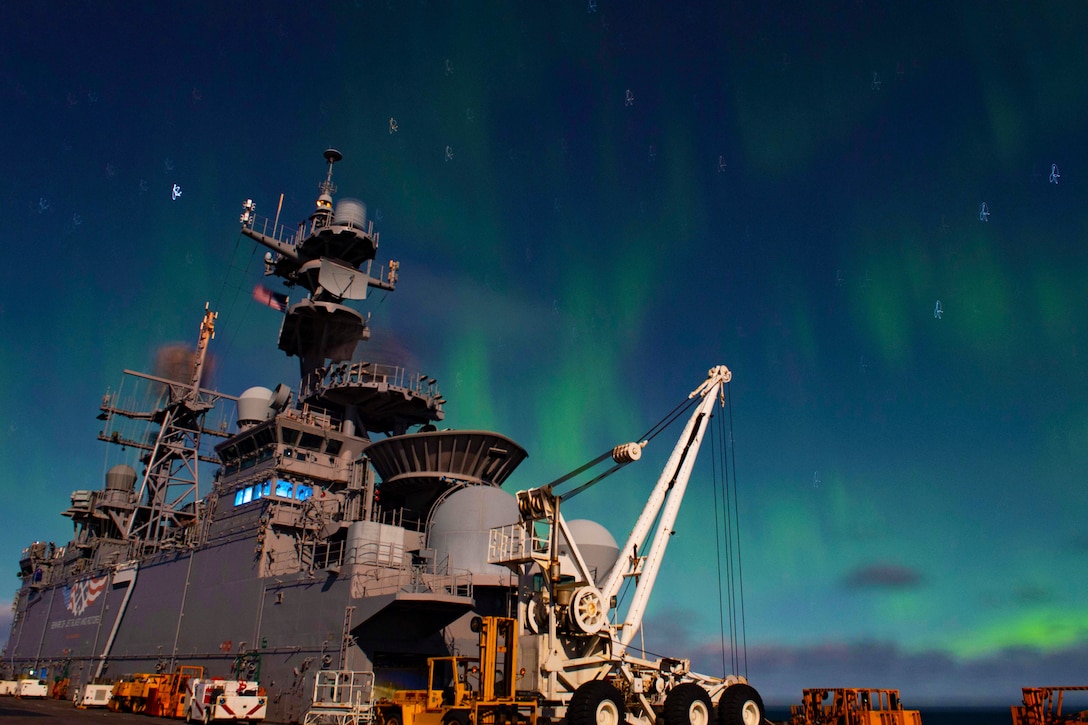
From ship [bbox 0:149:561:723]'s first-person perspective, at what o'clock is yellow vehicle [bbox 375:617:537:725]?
The yellow vehicle is roughly at 7 o'clock from the ship.

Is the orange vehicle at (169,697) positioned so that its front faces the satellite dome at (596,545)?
no

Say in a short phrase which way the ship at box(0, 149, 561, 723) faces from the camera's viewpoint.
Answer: facing away from the viewer and to the left of the viewer

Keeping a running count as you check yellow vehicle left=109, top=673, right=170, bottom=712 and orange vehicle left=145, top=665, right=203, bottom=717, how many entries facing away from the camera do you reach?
0

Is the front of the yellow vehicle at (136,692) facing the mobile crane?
no

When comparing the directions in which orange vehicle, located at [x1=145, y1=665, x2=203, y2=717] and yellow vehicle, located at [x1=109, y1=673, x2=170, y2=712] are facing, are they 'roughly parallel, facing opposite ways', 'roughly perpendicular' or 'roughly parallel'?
roughly parallel

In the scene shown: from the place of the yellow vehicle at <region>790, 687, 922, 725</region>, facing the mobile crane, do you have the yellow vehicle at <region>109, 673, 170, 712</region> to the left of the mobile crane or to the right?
right

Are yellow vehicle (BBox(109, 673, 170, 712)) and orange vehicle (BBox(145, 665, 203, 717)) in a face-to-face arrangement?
no

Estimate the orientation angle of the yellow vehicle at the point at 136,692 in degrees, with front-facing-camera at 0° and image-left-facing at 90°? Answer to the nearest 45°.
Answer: approximately 45°

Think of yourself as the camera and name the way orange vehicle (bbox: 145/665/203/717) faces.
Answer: facing the viewer and to the left of the viewer

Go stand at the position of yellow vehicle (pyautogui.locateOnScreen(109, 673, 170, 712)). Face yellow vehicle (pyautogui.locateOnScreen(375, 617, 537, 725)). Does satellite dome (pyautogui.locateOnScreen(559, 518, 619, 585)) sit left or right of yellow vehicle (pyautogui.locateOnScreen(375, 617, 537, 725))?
left
